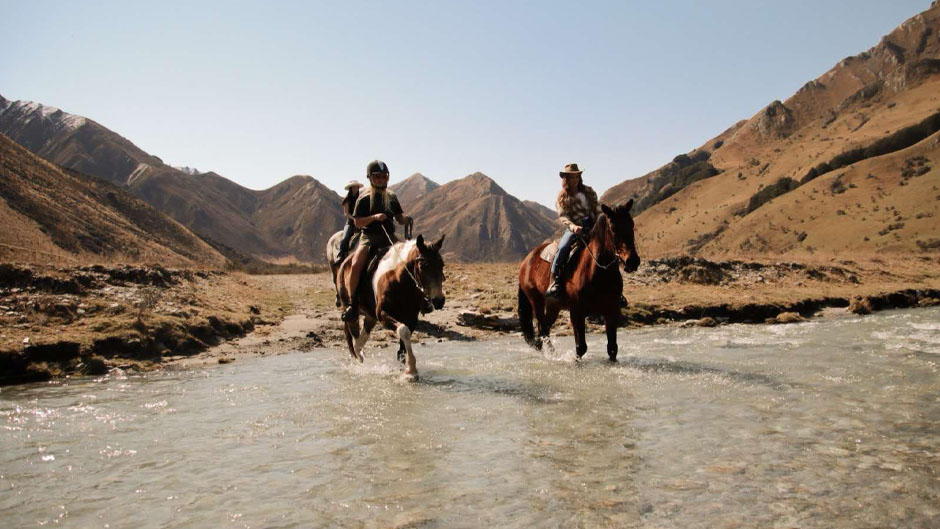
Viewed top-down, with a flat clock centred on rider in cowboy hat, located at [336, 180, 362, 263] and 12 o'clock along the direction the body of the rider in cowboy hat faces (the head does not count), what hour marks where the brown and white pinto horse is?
The brown and white pinto horse is roughly at 1 o'clock from the rider in cowboy hat.

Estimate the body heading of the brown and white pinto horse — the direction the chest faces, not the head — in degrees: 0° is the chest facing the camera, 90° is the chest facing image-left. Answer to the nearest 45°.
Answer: approximately 315°

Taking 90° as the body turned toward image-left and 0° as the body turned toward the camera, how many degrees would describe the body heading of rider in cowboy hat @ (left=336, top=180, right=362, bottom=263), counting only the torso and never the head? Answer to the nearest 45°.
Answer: approximately 315°

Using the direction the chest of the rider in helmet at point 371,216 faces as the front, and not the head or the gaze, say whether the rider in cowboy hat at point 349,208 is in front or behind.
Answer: behind

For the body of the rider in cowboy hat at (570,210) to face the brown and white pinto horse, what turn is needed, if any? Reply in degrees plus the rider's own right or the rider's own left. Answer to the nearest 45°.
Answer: approximately 90° to the rider's own right
